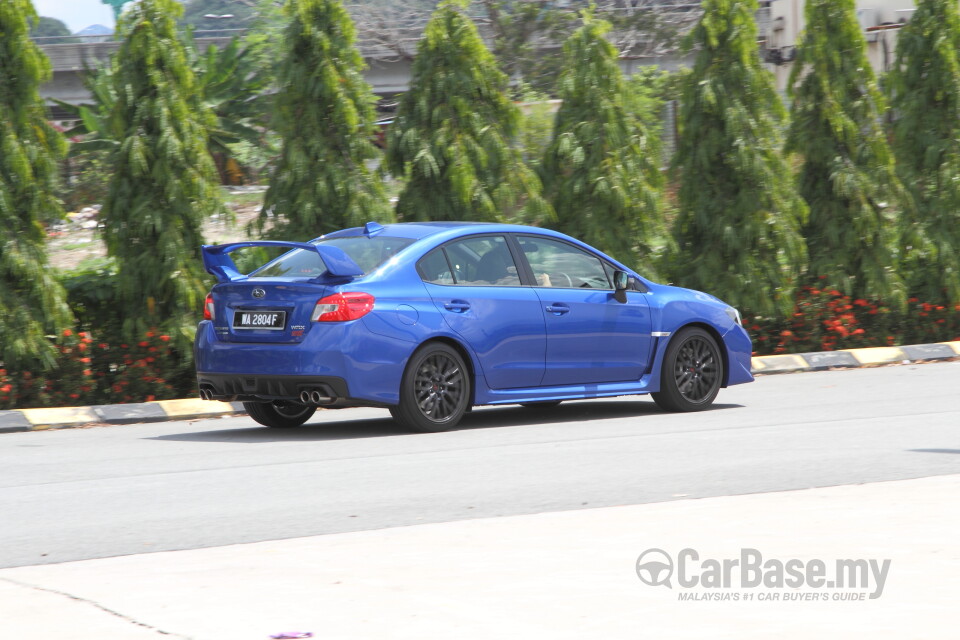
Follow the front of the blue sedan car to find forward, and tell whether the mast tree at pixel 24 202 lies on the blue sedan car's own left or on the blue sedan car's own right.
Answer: on the blue sedan car's own left

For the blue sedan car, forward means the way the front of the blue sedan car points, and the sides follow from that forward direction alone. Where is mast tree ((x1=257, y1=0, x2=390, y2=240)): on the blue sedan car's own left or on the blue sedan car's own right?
on the blue sedan car's own left

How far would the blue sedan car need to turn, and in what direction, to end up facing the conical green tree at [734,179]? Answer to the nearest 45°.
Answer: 0° — it already faces it

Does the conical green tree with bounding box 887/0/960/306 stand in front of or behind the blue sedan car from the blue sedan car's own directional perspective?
in front

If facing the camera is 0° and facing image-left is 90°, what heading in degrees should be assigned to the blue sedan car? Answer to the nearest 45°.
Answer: approximately 225°

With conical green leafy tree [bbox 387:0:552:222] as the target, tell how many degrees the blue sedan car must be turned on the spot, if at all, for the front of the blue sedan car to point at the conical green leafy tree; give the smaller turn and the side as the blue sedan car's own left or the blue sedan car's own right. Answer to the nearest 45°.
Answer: approximately 45° to the blue sedan car's own left

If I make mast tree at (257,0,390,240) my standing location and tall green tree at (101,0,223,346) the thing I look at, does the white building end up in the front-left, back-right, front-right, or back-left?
back-right

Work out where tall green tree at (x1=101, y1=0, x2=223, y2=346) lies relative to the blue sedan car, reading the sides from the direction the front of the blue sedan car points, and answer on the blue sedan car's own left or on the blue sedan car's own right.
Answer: on the blue sedan car's own left

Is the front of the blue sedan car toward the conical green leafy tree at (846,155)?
yes

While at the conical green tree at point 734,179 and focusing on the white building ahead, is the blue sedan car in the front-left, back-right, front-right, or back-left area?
back-left
